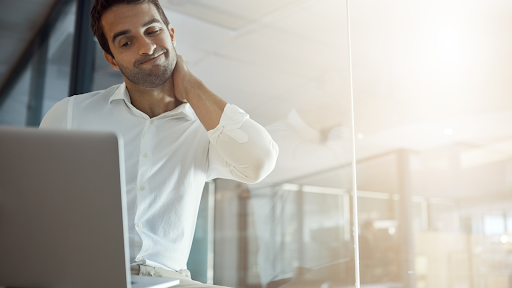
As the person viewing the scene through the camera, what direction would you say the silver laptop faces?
facing away from the viewer and to the right of the viewer

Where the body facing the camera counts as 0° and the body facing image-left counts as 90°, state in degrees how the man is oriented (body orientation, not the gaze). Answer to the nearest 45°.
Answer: approximately 0°

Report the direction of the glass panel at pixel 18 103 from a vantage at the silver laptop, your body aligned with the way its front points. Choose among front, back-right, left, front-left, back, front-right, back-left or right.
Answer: front-left

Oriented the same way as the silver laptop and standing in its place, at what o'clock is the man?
The man is roughly at 11 o'clock from the silver laptop.

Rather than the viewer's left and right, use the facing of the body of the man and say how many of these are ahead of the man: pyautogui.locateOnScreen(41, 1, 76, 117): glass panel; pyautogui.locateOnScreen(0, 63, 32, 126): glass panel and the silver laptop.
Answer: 1

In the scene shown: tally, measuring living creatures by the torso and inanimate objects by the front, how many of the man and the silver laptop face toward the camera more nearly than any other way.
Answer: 1

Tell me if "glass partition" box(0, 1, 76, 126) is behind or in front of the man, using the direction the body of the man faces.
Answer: behind

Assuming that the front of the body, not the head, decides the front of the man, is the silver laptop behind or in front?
in front

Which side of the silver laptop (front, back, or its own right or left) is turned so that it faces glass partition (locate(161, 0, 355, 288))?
front

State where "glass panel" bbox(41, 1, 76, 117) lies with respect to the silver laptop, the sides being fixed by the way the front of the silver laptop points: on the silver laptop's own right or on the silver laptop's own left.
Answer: on the silver laptop's own left
